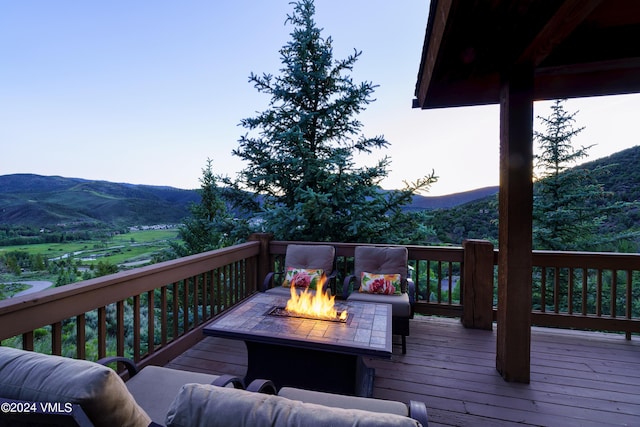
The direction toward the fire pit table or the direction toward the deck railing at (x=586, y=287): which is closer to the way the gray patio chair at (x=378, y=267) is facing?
the fire pit table

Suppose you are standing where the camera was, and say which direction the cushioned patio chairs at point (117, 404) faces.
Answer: facing away from the viewer and to the right of the viewer

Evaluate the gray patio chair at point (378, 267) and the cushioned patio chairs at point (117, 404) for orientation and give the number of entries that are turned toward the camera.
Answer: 1

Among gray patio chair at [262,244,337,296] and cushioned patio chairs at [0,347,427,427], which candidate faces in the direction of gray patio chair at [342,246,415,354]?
the cushioned patio chairs

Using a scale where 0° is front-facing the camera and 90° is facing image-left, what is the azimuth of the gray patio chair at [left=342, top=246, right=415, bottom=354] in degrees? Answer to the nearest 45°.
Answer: approximately 0°

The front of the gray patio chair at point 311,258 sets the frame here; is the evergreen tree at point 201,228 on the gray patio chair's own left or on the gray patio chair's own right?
on the gray patio chair's own right

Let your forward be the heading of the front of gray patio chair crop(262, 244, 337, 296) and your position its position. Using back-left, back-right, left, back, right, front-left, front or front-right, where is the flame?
front-left

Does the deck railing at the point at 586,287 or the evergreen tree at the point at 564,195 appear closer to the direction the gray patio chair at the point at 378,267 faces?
the deck railing

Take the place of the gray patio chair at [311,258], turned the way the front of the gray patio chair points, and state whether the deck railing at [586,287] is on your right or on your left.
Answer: on your left

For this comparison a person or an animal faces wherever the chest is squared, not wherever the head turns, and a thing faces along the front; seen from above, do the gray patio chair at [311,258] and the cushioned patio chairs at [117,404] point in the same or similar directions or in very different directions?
very different directions

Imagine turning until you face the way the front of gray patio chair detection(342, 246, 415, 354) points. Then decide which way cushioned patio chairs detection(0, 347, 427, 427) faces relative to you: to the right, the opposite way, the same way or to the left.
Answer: the opposite way

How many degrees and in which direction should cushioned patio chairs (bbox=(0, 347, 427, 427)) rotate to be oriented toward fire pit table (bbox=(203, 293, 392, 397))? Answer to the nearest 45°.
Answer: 0° — it already faces it

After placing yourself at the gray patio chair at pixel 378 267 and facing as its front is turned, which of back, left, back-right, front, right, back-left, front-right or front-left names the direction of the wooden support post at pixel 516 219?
front-left

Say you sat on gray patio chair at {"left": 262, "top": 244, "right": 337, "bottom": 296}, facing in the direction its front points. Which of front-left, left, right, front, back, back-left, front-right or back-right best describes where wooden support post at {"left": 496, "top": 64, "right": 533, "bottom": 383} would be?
left

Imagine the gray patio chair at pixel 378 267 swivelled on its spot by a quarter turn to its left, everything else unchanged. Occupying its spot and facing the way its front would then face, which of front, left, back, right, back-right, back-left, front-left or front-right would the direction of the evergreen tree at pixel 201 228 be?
back-left
